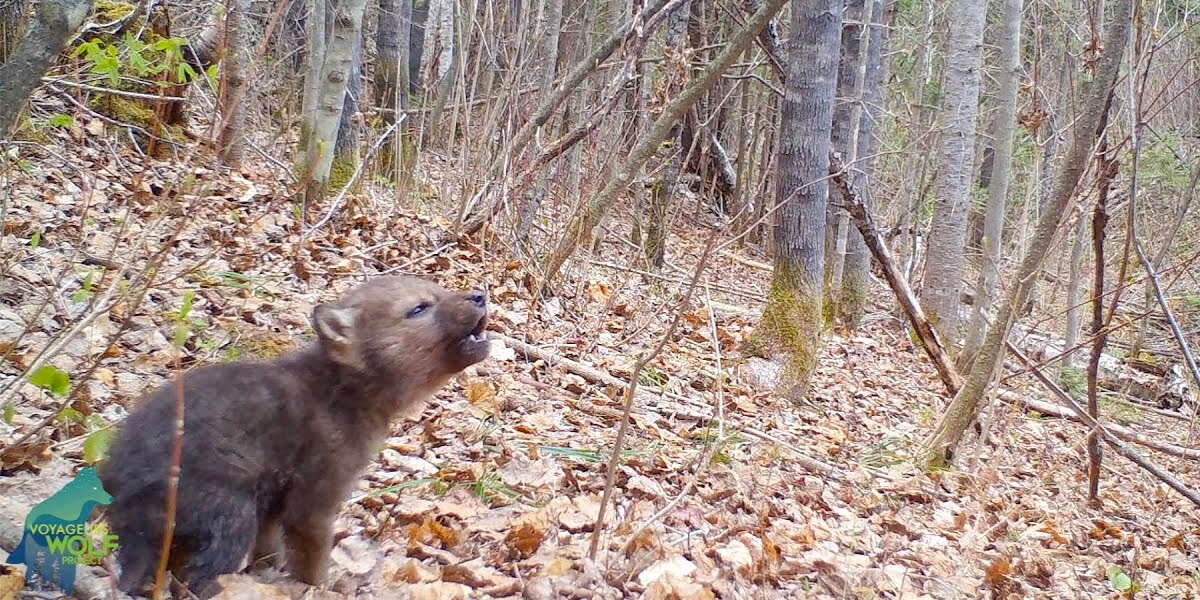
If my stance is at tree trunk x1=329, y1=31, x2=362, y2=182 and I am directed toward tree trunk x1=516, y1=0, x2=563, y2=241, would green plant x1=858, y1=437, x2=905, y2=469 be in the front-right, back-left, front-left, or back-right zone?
front-right

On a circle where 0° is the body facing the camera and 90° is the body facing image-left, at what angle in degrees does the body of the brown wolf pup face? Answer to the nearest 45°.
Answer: approximately 270°

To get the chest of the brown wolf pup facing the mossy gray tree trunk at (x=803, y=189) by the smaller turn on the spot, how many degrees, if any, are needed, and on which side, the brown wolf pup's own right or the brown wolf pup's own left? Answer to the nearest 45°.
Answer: approximately 45° to the brown wolf pup's own left

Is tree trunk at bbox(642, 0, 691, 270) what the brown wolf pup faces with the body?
no

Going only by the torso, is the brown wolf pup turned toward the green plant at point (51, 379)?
no

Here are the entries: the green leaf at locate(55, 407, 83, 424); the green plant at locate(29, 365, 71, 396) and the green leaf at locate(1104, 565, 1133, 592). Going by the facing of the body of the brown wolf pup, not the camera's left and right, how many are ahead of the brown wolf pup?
1

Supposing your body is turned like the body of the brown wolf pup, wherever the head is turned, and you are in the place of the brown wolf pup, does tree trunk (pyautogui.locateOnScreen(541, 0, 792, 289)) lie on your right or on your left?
on your left

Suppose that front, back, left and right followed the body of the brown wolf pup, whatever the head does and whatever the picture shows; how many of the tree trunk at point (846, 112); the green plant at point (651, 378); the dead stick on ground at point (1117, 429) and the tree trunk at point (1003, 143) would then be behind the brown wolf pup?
0

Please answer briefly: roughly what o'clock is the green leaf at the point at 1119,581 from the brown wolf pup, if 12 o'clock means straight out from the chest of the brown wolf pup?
The green leaf is roughly at 12 o'clock from the brown wolf pup.

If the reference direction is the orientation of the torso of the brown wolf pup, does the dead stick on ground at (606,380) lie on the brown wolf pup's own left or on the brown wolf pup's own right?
on the brown wolf pup's own left

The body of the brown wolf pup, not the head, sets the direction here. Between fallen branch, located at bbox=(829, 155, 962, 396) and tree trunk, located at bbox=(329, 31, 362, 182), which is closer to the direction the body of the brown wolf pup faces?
the fallen branch

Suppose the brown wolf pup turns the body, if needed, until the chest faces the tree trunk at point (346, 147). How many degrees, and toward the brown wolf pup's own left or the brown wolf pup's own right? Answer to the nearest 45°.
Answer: approximately 90° to the brown wolf pup's own left

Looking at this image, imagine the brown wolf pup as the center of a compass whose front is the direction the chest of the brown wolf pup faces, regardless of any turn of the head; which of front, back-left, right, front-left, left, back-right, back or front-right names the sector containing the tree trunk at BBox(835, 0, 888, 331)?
front-left

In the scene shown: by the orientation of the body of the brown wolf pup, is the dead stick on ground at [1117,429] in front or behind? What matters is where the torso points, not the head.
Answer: in front

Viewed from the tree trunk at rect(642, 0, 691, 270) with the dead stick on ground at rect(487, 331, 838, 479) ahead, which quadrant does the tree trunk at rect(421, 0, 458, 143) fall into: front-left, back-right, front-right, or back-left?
back-right

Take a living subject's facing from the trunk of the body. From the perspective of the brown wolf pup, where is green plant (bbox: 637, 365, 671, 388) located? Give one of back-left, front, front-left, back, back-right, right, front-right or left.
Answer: front-left

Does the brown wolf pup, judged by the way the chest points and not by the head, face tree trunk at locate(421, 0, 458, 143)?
no

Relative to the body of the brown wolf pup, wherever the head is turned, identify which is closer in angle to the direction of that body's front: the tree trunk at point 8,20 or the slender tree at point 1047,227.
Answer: the slender tree
